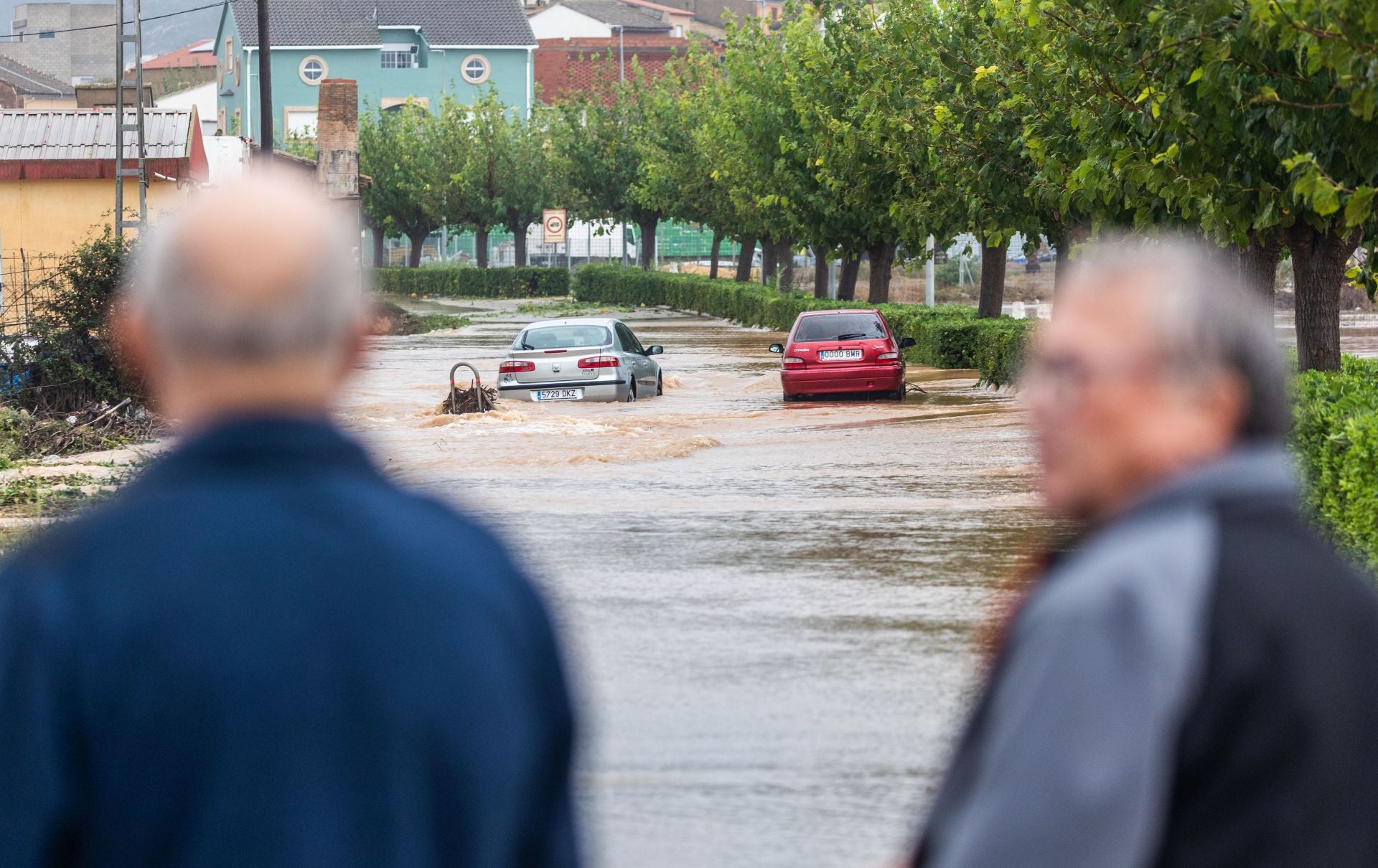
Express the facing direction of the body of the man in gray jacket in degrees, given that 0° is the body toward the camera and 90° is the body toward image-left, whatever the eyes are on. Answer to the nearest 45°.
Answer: approximately 135°

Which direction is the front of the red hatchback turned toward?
away from the camera

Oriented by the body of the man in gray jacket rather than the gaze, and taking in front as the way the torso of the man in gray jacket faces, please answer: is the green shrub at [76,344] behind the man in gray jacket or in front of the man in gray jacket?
in front

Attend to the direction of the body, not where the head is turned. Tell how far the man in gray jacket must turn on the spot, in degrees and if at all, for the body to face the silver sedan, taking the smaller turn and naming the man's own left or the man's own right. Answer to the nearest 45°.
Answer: approximately 45° to the man's own right

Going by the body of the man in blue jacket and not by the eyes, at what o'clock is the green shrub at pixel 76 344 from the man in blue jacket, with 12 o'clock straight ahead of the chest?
The green shrub is roughly at 12 o'clock from the man in blue jacket.

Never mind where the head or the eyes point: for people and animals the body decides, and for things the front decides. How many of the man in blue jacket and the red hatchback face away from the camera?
2

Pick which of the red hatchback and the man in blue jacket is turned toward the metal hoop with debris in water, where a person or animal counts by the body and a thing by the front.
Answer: the man in blue jacket

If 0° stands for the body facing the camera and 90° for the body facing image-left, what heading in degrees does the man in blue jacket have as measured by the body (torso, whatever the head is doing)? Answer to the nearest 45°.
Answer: approximately 180°

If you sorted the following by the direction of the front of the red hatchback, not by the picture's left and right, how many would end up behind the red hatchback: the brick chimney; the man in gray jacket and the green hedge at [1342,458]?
2

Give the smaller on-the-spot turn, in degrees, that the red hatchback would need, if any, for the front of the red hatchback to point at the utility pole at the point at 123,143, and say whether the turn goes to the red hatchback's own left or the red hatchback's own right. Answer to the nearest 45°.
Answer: approximately 90° to the red hatchback's own left

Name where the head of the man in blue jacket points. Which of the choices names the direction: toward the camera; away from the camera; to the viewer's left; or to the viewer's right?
away from the camera

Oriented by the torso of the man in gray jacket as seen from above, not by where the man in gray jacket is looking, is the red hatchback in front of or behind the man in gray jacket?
in front
